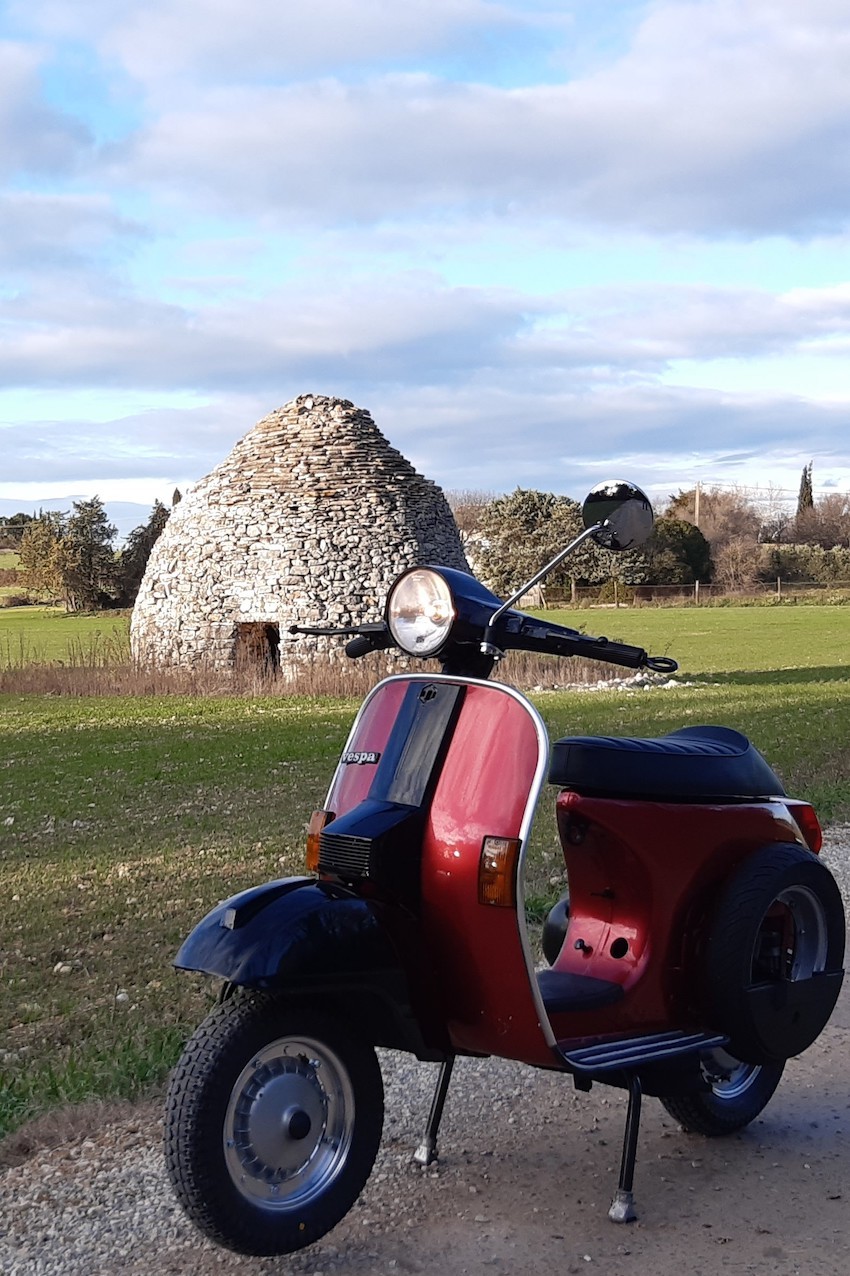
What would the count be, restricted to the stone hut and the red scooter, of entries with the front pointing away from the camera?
0

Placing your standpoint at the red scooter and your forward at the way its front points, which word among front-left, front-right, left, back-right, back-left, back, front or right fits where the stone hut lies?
back-right

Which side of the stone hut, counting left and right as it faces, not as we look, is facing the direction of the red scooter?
front

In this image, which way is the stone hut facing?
toward the camera

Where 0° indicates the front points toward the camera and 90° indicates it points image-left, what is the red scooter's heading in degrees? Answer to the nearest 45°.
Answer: approximately 45°
